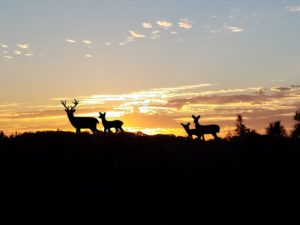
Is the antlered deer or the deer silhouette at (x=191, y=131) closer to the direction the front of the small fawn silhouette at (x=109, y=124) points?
the antlered deer

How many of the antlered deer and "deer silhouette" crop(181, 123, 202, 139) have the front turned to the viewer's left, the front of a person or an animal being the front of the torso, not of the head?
2

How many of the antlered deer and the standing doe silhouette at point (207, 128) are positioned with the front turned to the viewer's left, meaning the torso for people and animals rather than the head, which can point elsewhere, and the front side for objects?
2

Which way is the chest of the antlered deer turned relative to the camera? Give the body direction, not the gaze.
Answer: to the viewer's left

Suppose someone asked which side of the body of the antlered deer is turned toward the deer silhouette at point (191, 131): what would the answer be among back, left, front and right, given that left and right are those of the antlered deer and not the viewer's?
back

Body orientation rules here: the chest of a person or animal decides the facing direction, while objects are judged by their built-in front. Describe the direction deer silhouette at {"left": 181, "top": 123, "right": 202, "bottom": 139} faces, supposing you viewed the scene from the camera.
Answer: facing to the left of the viewer

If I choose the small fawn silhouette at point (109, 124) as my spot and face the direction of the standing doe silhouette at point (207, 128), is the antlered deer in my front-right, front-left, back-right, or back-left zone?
back-right

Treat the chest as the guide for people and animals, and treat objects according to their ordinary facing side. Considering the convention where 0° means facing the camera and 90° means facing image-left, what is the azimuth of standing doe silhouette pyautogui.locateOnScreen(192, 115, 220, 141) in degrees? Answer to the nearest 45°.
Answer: approximately 90°

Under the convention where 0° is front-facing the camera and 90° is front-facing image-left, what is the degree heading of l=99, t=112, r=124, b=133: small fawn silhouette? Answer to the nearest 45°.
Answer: approximately 90°
